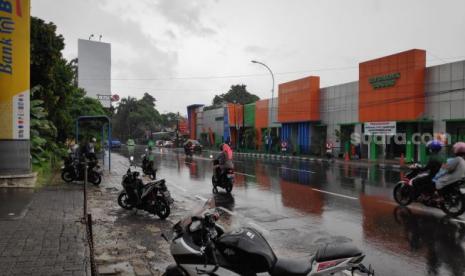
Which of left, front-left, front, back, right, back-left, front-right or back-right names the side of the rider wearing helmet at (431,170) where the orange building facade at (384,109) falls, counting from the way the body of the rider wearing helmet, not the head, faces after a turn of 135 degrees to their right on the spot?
front-left

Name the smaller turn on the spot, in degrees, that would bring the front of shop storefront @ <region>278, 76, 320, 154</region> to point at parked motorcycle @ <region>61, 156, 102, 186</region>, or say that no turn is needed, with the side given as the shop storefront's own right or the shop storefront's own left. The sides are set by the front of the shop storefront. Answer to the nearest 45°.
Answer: approximately 45° to the shop storefront's own left

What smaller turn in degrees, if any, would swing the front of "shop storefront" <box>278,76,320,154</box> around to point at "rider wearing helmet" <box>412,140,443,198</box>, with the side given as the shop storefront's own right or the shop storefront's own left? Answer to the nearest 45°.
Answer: approximately 45° to the shop storefront's own left

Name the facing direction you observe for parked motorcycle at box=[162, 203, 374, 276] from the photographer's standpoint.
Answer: facing to the left of the viewer

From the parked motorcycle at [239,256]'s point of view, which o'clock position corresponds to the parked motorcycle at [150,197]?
the parked motorcycle at [150,197] is roughly at 2 o'clock from the parked motorcycle at [239,256].

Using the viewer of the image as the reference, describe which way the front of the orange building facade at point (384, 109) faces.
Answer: facing the viewer and to the left of the viewer

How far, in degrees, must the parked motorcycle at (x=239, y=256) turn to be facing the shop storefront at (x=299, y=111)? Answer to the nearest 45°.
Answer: approximately 90° to its right

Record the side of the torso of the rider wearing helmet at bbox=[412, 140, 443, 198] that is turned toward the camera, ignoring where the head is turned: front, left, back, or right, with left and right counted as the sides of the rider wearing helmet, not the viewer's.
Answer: left
